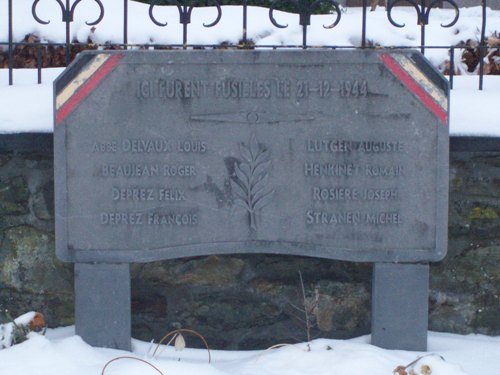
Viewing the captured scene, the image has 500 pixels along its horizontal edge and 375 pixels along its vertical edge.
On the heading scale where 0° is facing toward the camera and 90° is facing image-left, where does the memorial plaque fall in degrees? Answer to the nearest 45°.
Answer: approximately 0°
